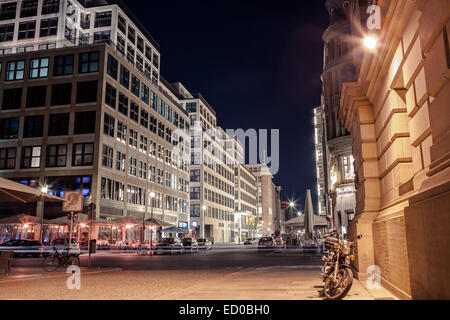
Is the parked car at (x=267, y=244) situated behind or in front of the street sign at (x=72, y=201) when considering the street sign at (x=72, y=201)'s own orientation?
behind

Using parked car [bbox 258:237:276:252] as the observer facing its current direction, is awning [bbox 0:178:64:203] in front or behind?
behind

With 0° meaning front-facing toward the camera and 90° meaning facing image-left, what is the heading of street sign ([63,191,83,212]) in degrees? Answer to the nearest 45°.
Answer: approximately 0°

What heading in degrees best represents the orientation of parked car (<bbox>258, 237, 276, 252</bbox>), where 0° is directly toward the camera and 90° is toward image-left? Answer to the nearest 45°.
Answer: approximately 180°

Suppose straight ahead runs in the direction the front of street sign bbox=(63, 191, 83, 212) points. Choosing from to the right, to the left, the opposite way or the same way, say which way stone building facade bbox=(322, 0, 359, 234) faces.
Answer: to the right

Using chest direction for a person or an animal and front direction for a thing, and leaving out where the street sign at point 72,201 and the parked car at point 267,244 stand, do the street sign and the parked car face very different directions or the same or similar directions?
very different directions
